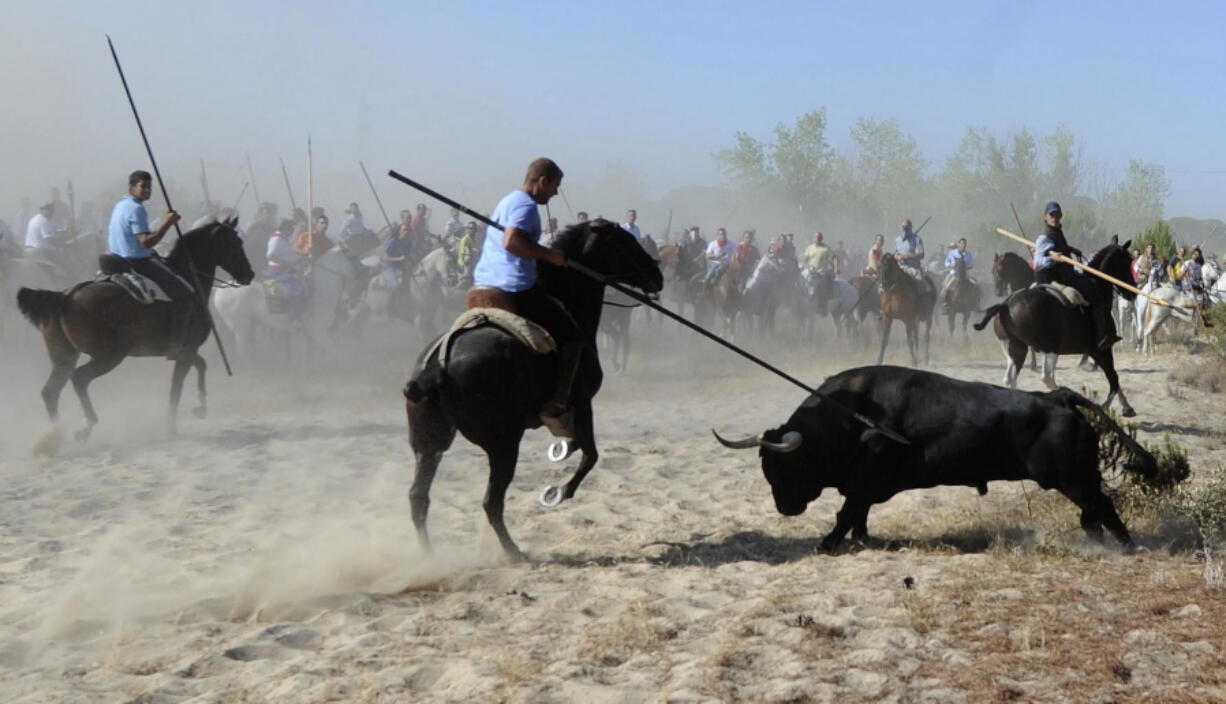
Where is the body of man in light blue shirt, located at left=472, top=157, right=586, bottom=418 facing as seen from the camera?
to the viewer's right

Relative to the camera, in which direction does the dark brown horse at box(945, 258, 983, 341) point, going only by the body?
toward the camera

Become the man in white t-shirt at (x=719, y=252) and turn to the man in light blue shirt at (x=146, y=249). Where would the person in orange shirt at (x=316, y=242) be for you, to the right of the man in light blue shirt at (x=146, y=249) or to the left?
right

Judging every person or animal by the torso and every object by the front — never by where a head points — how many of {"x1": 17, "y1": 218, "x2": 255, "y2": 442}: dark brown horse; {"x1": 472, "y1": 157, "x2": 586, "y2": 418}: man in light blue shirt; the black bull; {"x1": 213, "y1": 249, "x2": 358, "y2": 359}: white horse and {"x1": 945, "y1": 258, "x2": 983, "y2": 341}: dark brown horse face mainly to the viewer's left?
1

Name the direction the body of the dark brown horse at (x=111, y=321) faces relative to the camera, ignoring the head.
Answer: to the viewer's right

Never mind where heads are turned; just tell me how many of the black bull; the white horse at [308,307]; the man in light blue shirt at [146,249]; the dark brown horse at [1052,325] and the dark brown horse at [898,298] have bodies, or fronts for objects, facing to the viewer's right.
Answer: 3

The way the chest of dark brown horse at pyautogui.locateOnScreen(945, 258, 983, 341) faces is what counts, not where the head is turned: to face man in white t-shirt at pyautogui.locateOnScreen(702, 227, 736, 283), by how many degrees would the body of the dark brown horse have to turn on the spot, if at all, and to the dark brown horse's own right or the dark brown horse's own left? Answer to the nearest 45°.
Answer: approximately 90° to the dark brown horse's own right

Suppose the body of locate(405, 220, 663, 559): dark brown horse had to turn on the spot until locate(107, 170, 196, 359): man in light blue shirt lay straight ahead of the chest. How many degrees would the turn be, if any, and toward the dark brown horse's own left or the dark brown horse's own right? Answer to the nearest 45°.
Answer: approximately 90° to the dark brown horse's own left

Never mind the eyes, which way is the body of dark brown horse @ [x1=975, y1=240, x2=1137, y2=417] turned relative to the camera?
to the viewer's right

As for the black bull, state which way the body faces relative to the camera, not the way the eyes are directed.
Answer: to the viewer's left

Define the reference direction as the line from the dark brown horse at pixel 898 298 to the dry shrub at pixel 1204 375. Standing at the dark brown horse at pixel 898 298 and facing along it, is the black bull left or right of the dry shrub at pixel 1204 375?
right

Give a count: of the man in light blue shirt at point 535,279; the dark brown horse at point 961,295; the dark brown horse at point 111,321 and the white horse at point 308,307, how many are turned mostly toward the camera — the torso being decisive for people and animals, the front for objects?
1

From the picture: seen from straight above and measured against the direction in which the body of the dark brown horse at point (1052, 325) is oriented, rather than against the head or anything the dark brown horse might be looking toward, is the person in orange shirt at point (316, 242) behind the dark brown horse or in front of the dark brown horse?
behind

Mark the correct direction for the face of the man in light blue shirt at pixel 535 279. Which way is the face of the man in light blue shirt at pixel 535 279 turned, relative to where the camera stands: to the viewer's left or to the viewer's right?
to the viewer's right

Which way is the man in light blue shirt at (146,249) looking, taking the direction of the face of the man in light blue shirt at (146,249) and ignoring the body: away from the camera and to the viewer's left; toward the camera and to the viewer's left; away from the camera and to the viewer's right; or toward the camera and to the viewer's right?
toward the camera and to the viewer's right

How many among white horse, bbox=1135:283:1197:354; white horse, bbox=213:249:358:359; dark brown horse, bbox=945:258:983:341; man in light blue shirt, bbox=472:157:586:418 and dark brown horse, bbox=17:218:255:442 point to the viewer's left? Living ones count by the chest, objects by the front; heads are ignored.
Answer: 0
